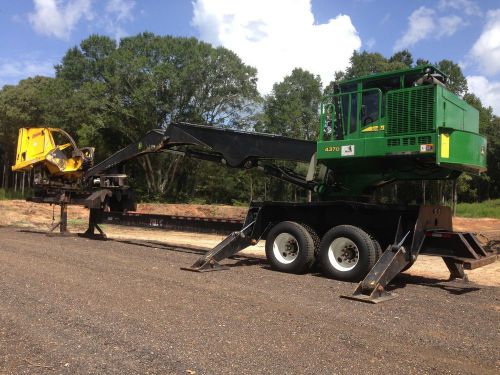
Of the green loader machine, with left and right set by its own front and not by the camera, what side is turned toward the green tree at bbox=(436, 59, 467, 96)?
right

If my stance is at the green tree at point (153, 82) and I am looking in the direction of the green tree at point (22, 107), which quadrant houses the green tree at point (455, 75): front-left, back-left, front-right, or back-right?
back-right

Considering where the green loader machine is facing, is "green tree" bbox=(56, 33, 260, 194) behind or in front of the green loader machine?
in front

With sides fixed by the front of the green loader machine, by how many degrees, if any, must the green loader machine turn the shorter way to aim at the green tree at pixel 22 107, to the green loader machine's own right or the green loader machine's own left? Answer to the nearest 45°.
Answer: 0° — it already faces it

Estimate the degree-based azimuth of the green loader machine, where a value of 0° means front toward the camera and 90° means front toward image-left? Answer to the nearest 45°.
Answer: approximately 135°
